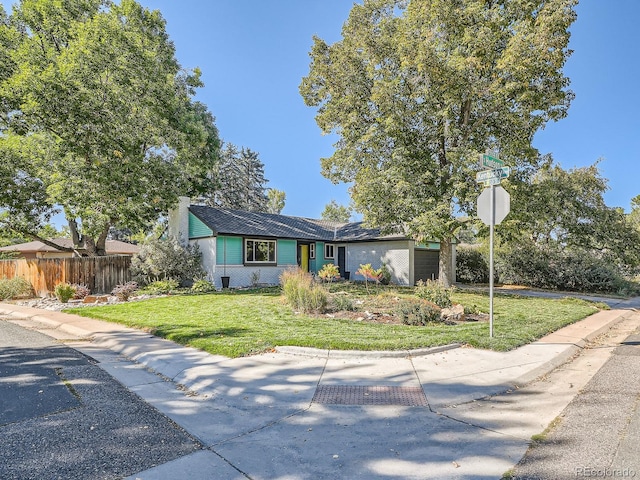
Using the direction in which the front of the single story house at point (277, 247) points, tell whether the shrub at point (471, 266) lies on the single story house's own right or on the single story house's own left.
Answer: on the single story house's own left

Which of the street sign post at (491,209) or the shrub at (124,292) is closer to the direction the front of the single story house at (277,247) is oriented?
the street sign post

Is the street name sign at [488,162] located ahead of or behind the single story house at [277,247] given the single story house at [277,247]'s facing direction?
ahead

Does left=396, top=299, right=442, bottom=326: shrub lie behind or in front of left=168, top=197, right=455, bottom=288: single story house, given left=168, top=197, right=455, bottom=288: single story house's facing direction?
in front

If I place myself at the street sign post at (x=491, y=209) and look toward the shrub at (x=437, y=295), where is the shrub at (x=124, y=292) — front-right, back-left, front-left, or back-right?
front-left

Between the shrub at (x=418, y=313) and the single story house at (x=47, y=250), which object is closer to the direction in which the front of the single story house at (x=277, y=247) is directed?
the shrub

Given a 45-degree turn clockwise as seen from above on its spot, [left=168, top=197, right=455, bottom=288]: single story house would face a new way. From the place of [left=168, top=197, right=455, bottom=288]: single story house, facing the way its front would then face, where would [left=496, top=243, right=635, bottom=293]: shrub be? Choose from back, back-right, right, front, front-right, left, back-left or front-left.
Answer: left

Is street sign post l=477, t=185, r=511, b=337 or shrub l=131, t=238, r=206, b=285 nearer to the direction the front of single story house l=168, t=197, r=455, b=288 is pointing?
the street sign post

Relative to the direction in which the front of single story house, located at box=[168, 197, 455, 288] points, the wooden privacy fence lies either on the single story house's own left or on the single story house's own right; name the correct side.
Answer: on the single story house's own right

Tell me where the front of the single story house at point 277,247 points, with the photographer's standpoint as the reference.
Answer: facing the viewer and to the right of the viewer

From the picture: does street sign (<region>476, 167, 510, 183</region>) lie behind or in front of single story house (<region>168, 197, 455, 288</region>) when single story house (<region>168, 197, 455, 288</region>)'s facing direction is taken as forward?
in front

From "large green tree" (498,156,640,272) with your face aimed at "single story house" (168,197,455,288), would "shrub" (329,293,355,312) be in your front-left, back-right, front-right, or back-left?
front-left

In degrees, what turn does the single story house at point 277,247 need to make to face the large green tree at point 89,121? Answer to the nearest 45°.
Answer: approximately 90° to its right
